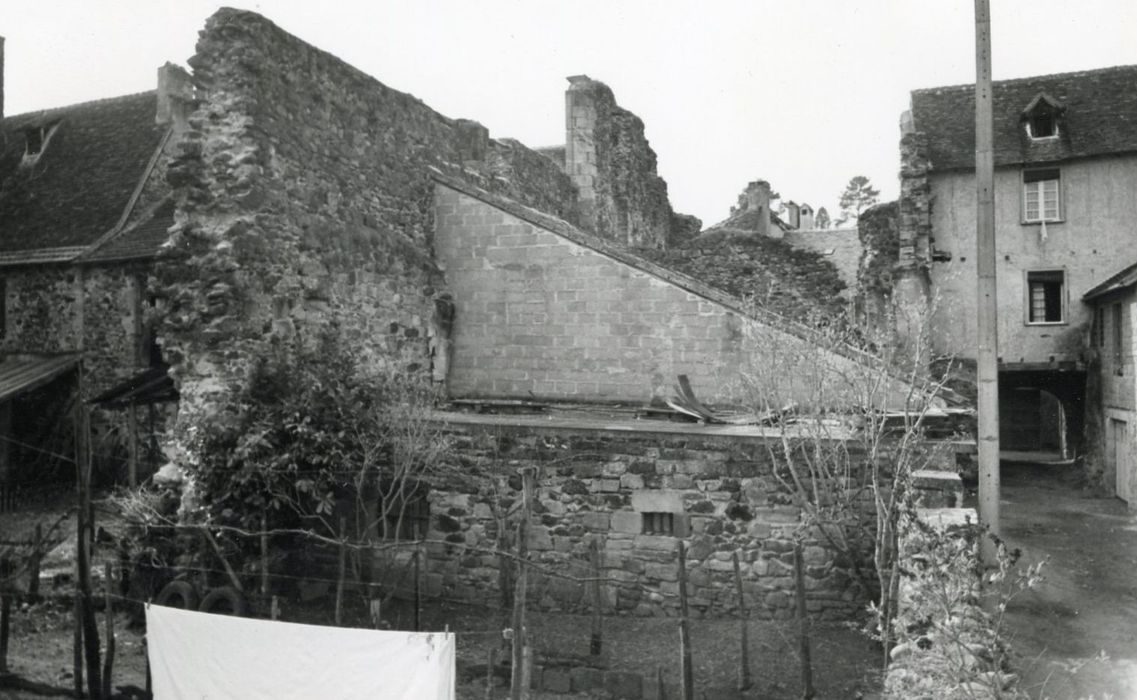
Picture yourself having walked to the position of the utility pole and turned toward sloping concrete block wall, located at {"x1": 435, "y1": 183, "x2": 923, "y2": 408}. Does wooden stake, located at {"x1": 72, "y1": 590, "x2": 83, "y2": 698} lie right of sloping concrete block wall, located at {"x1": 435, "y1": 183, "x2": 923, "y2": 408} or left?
left

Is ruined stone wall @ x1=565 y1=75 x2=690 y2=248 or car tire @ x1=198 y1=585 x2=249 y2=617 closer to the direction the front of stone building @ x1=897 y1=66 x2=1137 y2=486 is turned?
the car tire

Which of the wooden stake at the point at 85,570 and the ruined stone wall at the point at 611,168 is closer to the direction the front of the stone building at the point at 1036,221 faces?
the wooden stake

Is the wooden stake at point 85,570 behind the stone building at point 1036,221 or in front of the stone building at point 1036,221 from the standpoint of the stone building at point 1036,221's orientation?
in front

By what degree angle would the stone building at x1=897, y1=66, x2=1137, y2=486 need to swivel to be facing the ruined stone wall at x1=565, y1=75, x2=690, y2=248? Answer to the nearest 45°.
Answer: approximately 90° to its right

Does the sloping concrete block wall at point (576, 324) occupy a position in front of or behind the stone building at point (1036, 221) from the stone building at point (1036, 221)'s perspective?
in front

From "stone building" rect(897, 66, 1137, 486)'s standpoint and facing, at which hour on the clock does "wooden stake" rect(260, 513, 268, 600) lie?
The wooden stake is roughly at 1 o'clock from the stone building.

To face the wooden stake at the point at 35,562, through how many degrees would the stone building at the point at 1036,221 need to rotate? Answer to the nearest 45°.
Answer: approximately 45° to its right

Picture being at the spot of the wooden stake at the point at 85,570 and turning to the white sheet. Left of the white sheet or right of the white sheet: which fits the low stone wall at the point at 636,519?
left

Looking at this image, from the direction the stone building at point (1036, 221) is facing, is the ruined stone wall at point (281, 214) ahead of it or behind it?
ahead

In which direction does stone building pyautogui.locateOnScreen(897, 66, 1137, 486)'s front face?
toward the camera

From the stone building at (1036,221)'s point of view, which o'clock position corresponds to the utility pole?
The utility pole is roughly at 12 o'clock from the stone building.

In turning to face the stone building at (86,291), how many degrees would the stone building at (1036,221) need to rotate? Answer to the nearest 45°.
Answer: approximately 45° to its right

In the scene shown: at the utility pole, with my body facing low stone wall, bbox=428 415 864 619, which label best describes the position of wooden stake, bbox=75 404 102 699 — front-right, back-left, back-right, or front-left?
front-left

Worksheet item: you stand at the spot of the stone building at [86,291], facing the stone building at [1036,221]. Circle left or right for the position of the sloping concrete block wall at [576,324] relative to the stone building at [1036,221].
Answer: right
